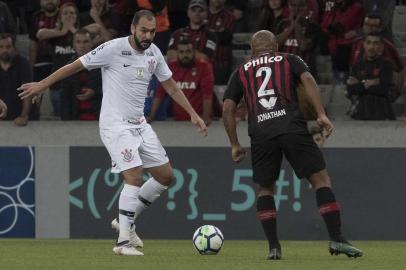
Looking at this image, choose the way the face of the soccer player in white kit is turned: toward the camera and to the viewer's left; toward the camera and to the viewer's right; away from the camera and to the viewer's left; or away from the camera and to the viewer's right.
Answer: toward the camera and to the viewer's right

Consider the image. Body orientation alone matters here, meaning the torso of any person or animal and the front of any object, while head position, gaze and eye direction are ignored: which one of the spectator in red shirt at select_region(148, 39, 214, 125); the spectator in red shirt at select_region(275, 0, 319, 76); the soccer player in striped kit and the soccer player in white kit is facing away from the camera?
the soccer player in striped kit

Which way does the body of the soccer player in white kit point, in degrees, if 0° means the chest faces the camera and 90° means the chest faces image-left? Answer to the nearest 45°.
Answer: approximately 315°

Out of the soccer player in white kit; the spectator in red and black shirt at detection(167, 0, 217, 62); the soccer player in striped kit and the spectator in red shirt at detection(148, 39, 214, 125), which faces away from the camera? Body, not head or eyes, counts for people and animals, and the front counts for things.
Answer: the soccer player in striped kit

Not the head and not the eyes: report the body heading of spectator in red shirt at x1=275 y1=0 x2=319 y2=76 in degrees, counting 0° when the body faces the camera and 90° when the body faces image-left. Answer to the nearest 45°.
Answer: approximately 0°

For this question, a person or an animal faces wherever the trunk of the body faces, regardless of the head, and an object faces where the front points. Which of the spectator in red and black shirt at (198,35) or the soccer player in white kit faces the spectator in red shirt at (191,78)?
the spectator in red and black shirt at (198,35)

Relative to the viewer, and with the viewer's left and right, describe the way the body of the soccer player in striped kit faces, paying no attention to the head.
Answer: facing away from the viewer

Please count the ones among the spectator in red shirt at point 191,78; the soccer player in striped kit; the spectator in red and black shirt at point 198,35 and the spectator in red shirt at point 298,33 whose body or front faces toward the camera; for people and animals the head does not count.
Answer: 3

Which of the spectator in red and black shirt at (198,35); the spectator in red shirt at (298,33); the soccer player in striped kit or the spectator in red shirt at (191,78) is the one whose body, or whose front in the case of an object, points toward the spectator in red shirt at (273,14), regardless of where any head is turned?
the soccer player in striped kit

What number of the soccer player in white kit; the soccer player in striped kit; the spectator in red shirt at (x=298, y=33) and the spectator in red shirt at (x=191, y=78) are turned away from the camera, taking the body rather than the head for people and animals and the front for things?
1
